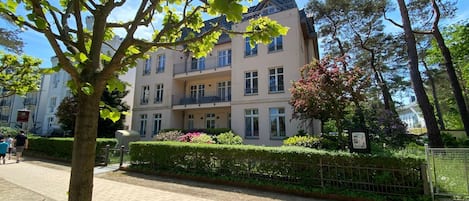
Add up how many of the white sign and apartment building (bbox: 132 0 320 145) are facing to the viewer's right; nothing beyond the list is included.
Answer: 0

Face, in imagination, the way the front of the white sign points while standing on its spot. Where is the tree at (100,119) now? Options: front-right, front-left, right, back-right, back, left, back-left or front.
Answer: right

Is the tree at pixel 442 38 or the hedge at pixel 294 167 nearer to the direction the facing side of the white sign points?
the hedge

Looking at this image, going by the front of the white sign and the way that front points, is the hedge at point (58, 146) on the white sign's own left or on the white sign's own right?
on the white sign's own right

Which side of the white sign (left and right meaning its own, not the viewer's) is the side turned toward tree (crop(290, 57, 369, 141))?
back

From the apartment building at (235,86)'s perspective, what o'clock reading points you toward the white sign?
The white sign is roughly at 10 o'clock from the apartment building.

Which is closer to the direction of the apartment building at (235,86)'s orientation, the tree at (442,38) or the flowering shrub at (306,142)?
the flowering shrub

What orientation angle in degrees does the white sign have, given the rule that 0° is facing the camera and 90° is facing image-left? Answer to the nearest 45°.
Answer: approximately 0°

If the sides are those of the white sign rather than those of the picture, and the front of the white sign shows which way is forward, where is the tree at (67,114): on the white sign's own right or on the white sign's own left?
on the white sign's own right

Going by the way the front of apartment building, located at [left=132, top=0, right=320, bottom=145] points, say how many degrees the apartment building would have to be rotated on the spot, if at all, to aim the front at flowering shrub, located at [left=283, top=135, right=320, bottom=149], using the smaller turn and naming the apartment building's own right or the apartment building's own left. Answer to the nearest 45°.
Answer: approximately 90° to the apartment building's own left

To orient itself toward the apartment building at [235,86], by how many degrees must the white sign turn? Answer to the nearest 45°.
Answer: approximately 135° to its right
